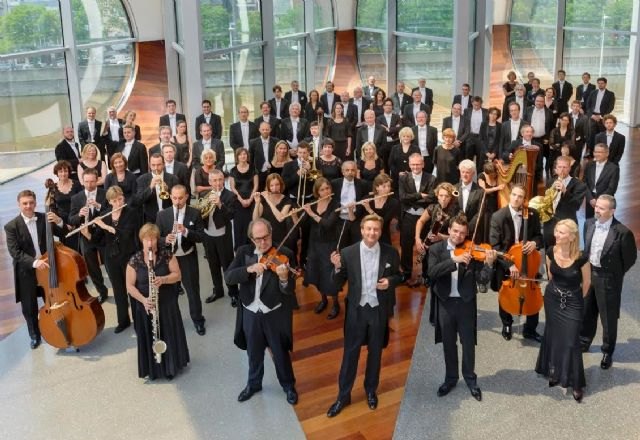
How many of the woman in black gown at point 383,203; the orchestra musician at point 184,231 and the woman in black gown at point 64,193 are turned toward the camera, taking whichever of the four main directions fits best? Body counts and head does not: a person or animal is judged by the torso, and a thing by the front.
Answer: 3

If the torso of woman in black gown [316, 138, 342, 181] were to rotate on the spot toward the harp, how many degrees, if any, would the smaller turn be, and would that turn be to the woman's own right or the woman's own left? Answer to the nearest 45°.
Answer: approximately 45° to the woman's own left

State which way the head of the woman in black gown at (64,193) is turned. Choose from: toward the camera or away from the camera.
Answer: toward the camera

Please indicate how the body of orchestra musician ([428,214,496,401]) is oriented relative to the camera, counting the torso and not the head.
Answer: toward the camera

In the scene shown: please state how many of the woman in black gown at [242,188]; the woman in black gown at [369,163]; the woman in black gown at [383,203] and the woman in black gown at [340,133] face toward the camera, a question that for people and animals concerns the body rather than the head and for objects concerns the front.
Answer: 4

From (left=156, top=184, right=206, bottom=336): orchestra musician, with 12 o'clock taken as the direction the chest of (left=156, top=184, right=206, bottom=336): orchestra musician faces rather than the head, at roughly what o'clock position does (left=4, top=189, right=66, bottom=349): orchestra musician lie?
(left=4, top=189, right=66, bottom=349): orchestra musician is roughly at 3 o'clock from (left=156, top=184, right=206, bottom=336): orchestra musician.

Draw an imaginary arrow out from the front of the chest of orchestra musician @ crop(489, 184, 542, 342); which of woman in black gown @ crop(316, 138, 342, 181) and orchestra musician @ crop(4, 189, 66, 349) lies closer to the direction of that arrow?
the orchestra musician

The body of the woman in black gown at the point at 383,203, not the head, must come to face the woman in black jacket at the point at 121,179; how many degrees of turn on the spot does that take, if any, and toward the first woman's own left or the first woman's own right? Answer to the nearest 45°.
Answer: approximately 90° to the first woman's own right

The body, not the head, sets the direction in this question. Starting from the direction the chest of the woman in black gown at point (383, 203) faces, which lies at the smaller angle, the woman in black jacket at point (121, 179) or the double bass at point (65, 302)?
the double bass

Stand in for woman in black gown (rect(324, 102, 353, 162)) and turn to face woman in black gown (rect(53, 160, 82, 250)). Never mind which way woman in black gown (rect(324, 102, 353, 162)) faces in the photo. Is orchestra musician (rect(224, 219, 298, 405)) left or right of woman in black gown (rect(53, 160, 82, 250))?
left

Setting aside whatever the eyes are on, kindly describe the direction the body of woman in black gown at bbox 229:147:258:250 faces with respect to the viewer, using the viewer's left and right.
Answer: facing the viewer

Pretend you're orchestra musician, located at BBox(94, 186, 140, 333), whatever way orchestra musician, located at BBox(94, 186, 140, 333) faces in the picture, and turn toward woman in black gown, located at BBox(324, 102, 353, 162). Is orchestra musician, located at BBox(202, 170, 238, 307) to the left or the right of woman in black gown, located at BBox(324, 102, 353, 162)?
right

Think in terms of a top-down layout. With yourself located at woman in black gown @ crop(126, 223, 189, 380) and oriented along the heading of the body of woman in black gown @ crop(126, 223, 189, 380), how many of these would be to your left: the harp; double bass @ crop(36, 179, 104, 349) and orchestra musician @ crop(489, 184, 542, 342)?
2

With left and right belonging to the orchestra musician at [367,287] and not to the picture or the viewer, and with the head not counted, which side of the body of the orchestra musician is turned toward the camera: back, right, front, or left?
front

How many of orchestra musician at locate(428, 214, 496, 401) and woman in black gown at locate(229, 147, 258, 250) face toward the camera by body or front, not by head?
2

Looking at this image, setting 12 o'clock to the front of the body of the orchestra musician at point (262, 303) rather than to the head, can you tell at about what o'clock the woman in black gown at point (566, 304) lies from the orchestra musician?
The woman in black gown is roughly at 9 o'clock from the orchestra musician.

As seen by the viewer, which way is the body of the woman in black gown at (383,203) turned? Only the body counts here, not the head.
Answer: toward the camera
